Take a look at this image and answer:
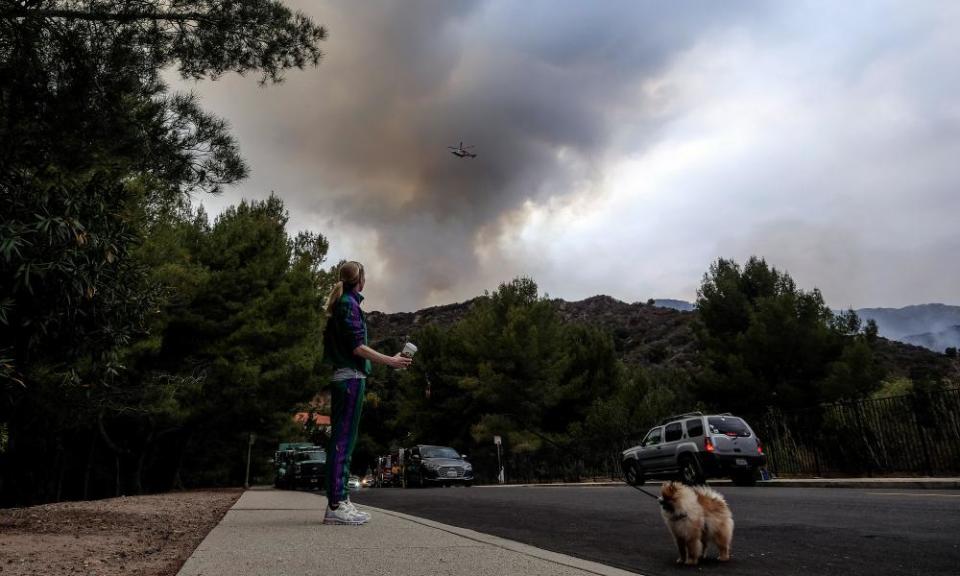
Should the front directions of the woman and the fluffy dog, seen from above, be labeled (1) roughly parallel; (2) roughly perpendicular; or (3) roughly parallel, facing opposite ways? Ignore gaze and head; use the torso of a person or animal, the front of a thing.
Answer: roughly parallel, facing opposite ways

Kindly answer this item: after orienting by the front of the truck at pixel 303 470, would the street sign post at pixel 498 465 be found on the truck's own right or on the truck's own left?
on the truck's own left

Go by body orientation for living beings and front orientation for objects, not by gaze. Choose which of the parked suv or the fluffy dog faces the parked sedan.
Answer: the parked suv

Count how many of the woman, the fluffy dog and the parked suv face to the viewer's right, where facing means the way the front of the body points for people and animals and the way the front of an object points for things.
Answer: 1

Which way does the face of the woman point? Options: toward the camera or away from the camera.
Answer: away from the camera

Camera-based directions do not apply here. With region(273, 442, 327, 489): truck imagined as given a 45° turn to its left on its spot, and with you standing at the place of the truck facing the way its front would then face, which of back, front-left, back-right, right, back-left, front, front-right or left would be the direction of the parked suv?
front-right

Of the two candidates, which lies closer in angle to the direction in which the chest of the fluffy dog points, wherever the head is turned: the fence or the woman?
the woman

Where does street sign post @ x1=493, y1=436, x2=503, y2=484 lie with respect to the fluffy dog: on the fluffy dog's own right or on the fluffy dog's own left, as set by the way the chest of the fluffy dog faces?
on the fluffy dog's own right

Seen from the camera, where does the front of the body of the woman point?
to the viewer's right

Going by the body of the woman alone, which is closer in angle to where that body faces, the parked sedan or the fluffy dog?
the fluffy dog

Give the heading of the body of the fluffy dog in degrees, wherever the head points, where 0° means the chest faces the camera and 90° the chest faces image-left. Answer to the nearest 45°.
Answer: approximately 45°

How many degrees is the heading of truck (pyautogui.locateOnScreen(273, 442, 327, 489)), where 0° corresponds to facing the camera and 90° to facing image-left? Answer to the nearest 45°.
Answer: approximately 315°

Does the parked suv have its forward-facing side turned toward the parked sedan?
yes

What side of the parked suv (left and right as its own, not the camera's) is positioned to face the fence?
right

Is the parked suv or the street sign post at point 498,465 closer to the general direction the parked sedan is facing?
the parked suv

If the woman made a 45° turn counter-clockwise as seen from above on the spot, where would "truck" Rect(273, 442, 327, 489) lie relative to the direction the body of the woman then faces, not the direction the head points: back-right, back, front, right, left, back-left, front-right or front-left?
front-left
